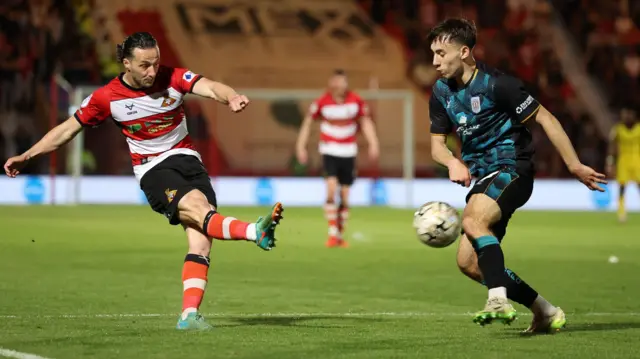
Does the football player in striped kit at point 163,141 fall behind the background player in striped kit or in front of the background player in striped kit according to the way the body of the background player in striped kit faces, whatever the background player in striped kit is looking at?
in front

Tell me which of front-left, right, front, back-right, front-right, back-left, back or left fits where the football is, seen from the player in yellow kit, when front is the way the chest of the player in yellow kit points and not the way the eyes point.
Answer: front

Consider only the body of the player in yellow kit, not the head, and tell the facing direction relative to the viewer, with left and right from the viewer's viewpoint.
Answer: facing the viewer

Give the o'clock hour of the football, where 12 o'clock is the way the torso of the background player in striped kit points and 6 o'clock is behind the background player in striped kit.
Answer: The football is roughly at 12 o'clock from the background player in striped kit.

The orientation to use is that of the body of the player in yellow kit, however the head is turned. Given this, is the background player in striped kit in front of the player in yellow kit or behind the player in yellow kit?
in front

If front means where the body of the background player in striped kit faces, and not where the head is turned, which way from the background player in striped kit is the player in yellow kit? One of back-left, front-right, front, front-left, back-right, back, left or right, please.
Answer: back-left

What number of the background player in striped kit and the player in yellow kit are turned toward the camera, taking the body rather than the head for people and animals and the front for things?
2

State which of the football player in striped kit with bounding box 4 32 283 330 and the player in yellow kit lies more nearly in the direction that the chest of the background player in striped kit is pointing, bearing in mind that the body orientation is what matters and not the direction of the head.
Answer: the football player in striped kit

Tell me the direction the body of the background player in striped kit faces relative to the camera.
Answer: toward the camera

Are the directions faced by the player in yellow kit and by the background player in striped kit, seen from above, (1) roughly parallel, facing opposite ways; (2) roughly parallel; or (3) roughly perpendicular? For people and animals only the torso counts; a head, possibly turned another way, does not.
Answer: roughly parallel
